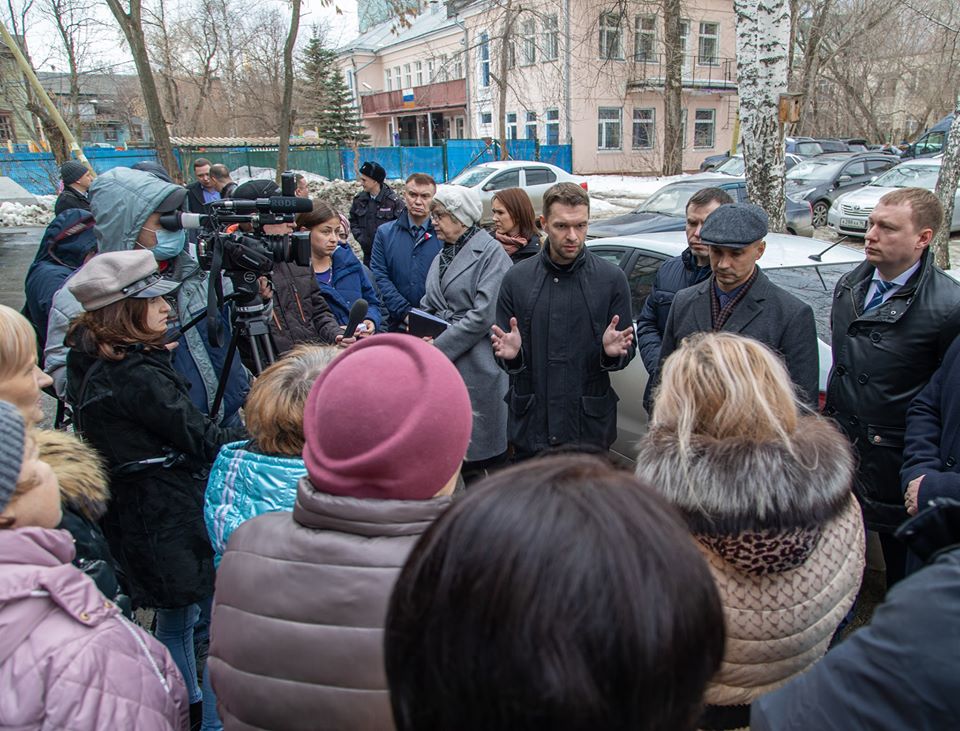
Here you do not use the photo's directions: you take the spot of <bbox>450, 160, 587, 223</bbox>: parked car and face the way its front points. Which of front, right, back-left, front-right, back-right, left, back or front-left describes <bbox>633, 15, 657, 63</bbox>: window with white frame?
back

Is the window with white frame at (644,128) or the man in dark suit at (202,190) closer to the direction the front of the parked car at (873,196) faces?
the man in dark suit

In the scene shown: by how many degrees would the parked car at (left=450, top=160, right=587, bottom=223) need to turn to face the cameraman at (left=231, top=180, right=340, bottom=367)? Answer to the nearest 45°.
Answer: approximately 45° to its left

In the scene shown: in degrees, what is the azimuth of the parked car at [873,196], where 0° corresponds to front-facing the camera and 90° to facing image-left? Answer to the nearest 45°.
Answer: approximately 45°

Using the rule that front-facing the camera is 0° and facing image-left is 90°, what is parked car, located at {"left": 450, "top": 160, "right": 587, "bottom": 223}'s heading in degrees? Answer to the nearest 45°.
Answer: approximately 45°

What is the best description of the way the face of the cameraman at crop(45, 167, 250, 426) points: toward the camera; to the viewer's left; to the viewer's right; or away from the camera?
to the viewer's right

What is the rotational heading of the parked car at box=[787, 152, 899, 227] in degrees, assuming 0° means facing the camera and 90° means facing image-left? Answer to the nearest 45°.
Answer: approximately 45°

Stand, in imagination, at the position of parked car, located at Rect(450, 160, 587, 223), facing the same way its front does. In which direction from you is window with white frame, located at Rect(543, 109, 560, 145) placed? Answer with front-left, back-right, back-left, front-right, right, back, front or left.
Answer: back-right

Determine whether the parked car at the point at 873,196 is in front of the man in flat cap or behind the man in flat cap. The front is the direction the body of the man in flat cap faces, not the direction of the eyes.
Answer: behind

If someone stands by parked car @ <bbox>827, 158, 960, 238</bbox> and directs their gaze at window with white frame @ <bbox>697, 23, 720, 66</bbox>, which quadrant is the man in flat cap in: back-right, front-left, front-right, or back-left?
back-left

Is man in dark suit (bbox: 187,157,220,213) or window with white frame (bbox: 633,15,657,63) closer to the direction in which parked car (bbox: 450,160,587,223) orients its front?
the man in dark suit
